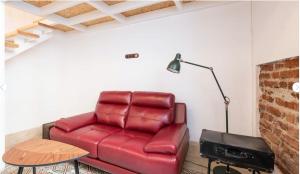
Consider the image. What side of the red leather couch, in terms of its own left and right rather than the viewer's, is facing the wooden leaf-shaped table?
front

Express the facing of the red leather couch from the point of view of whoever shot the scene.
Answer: facing the viewer and to the left of the viewer
